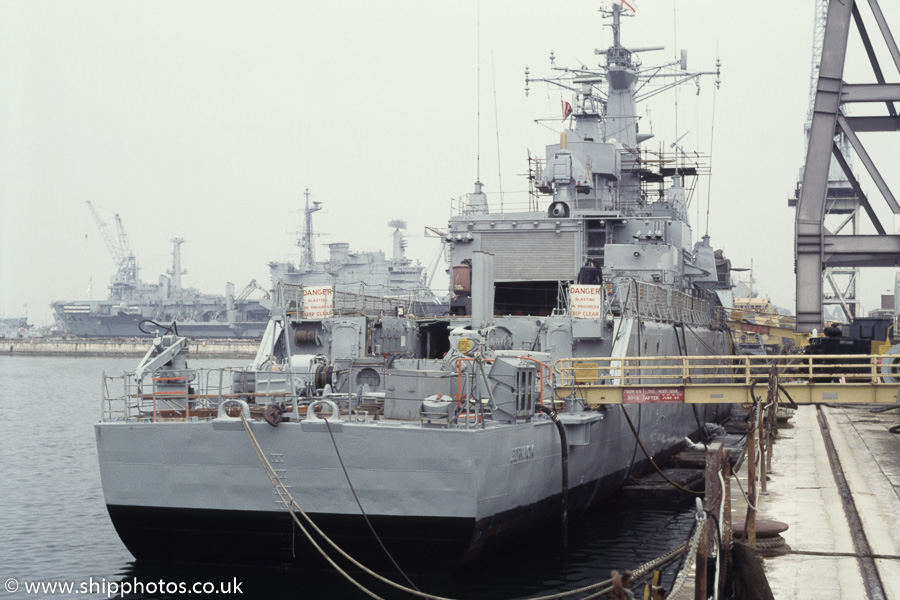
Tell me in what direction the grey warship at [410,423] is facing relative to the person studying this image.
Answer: facing away from the viewer and to the right of the viewer

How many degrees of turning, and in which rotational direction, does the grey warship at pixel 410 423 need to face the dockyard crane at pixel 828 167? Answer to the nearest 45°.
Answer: approximately 45° to its right
